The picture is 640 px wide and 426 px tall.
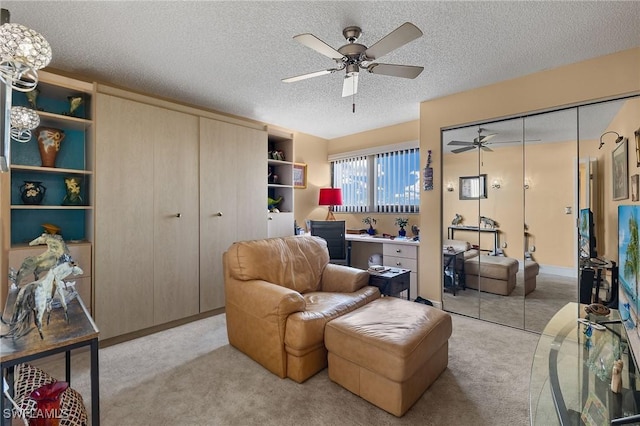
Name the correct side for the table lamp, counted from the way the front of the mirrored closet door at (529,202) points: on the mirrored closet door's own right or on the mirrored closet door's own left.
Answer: on the mirrored closet door's own right

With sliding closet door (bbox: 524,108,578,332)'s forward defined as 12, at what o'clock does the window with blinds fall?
The window with blinds is roughly at 2 o'clock from the sliding closet door.

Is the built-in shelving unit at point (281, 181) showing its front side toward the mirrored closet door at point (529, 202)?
yes

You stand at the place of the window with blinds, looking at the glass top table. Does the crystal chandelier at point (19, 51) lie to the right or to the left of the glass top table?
right

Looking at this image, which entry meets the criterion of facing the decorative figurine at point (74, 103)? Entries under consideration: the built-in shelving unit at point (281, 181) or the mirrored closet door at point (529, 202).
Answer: the mirrored closet door

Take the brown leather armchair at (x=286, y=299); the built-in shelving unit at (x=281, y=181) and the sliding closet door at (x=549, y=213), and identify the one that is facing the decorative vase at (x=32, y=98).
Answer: the sliding closet door

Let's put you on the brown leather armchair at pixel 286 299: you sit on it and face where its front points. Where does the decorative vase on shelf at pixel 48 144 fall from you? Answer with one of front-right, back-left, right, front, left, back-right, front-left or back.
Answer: back-right

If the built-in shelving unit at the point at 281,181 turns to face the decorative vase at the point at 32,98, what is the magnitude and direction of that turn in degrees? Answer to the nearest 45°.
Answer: approximately 90° to its right

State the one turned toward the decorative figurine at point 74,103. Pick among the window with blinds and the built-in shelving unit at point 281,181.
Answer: the window with blinds

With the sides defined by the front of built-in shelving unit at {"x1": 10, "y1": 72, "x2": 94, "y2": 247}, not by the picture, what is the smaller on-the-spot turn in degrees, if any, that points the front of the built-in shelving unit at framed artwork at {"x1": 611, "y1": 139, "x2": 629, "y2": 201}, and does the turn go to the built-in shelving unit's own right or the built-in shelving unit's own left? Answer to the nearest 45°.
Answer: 0° — it already faces it
